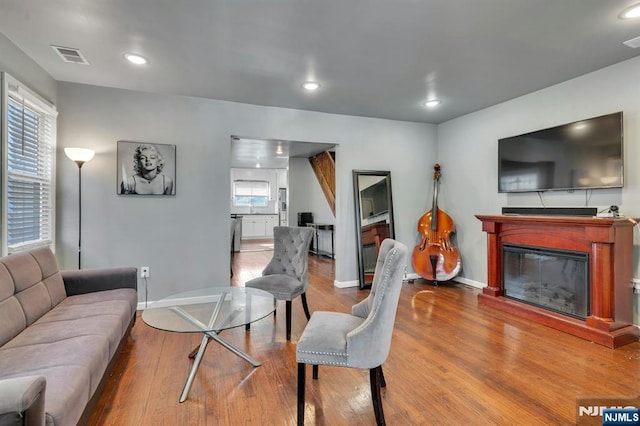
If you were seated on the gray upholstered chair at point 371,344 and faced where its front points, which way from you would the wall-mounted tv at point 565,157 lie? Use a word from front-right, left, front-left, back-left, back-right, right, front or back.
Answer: back-right

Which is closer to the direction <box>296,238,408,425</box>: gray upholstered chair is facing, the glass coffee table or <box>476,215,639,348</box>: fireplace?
the glass coffee table

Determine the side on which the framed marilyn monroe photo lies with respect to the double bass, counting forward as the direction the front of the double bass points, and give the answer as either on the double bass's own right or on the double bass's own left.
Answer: on the double bass's own right

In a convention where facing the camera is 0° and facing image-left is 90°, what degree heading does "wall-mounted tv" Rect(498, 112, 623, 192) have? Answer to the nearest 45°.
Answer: approximately 45°

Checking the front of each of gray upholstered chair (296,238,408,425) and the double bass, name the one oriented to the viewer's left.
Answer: the gray upholstered chair

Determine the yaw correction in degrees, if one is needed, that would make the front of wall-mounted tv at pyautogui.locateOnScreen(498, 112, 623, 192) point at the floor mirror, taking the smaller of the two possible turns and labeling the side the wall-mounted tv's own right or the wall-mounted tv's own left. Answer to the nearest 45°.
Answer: approximately 45° to the wall-mounted tv's own right

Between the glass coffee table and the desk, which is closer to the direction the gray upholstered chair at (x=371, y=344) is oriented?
the glass coffee table

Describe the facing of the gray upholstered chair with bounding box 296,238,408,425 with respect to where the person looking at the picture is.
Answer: facing to the left of the viewer

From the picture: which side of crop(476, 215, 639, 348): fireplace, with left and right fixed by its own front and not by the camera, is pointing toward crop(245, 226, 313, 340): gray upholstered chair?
front

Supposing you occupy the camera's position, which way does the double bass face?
facing the viewer

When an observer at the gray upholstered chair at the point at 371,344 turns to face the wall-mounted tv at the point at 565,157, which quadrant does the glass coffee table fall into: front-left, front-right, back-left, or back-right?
back-left

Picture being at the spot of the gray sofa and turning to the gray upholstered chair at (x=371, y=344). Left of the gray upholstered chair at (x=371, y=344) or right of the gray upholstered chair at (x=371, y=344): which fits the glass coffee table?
left

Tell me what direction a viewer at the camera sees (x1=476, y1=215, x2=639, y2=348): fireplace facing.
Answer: facing the viewer and to the left of the viewer

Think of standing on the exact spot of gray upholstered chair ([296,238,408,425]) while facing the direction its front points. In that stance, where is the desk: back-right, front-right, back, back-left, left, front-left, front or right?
right

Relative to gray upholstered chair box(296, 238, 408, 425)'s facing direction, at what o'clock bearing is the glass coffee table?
The glass coffee table is roughly at 1 o'clock from the gray upholstered chair.
